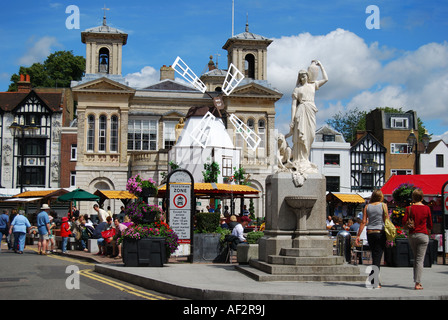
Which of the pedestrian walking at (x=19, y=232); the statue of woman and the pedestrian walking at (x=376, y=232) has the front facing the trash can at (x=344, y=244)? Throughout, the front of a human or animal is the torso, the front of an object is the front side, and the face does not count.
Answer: the pedestrian walking at (x=376, y=232)

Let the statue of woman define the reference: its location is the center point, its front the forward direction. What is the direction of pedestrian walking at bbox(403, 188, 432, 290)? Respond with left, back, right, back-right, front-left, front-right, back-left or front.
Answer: front-left

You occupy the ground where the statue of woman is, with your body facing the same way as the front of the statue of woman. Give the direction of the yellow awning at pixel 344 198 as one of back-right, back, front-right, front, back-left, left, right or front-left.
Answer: back

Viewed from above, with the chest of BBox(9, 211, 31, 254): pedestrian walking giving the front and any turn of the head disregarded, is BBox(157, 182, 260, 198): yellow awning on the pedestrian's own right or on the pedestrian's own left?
on the pedestrian's own right

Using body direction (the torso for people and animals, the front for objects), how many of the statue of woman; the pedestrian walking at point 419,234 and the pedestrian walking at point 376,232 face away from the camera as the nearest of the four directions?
2

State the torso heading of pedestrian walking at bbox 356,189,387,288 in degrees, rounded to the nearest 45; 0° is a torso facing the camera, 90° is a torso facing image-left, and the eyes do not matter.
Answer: approximately 180°

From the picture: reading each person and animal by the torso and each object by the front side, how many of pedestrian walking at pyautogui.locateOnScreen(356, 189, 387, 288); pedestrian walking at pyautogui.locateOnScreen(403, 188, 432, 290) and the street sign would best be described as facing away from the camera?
2

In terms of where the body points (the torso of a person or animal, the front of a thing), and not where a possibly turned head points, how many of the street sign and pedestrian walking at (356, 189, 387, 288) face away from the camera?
1

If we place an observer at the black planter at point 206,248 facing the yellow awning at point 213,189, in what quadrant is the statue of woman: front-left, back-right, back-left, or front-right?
back-right

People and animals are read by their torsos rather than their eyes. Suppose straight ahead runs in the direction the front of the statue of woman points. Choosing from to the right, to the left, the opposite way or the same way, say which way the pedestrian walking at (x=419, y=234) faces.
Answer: the opposite way

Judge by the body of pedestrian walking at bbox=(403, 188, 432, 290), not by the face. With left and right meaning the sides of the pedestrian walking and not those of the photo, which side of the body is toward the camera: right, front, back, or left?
back
